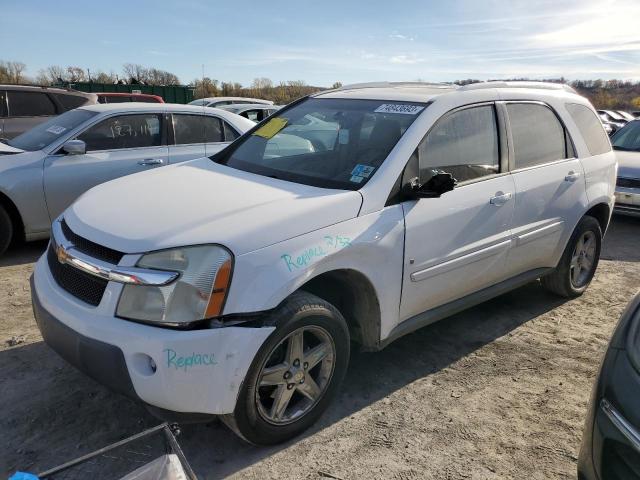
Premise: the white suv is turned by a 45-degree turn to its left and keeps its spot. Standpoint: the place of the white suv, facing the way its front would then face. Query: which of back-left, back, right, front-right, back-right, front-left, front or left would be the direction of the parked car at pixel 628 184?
back-left

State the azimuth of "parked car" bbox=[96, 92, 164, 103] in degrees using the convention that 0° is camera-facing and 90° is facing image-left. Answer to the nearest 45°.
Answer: approximately 90°

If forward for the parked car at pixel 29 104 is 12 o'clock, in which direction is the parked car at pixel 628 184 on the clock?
the parked car at pixel 628 184 is roughly at 7 o'clock from the parked car at pixel 29 104.

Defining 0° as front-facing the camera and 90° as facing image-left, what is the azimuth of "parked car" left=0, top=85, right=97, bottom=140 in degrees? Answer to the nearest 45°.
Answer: approximately 90°

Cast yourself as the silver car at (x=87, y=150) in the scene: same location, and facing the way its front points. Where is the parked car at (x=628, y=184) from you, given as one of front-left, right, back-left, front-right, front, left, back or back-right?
back-left

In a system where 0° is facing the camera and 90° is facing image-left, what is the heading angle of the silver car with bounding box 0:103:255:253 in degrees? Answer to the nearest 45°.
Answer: approximately 45°

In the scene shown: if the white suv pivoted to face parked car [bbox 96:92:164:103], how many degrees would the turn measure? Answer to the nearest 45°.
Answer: approximately 90° to its right
